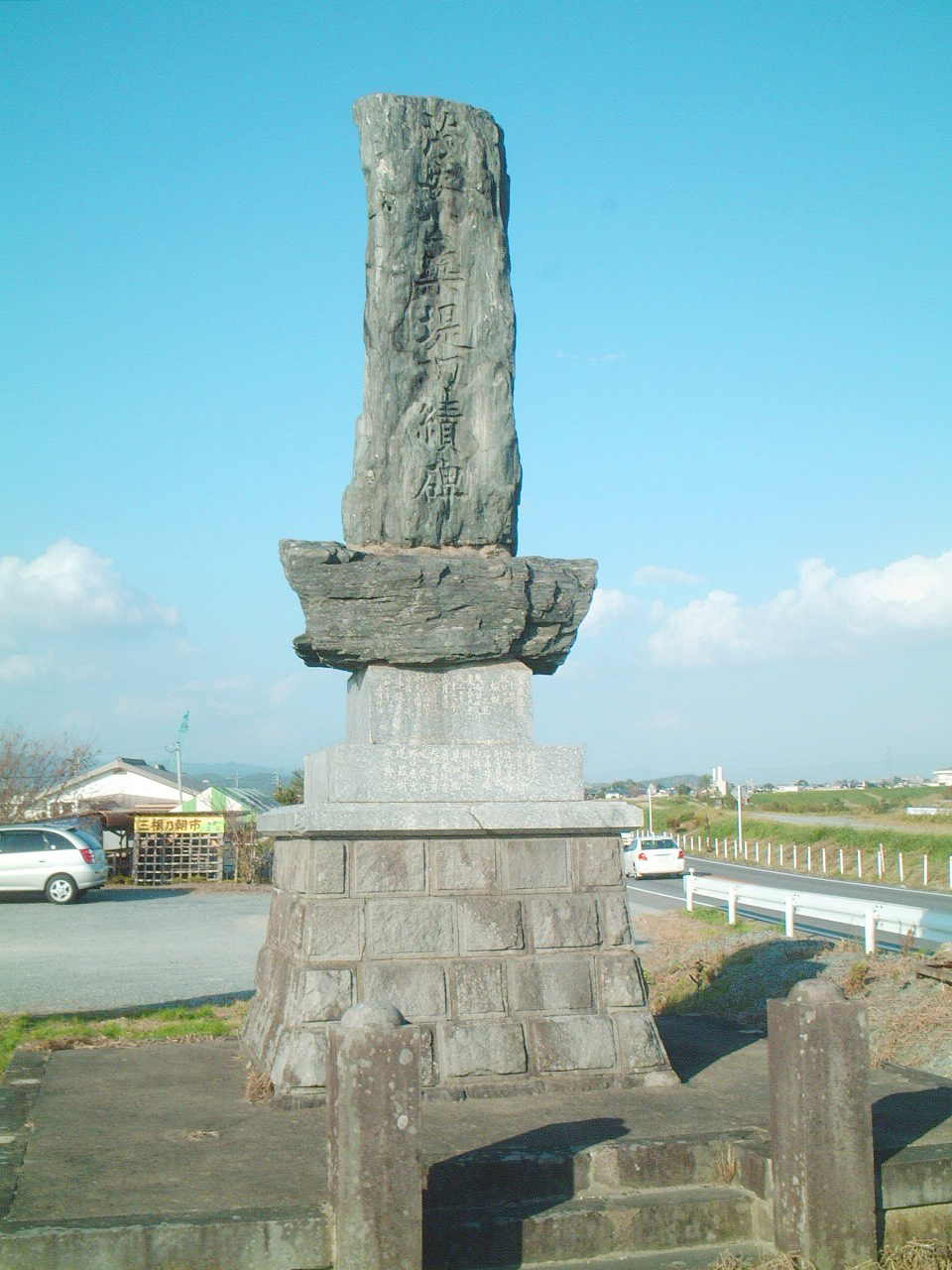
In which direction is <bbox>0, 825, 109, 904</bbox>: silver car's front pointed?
to the viewer's left

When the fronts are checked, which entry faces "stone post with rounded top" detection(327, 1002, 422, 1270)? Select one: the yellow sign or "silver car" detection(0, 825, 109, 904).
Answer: the yellow sign

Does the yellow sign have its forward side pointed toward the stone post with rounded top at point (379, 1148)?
yes

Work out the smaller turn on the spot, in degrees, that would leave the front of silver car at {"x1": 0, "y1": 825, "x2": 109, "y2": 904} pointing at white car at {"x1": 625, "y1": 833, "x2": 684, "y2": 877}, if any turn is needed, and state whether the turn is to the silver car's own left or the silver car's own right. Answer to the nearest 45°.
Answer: approximately 135° to the silver car's own right

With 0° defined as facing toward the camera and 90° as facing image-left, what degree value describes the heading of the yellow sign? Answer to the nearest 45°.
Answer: approximately 0°

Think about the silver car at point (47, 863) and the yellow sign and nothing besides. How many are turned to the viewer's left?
1

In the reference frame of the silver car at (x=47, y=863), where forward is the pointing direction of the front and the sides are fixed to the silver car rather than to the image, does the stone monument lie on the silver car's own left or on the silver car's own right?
on the silver car's own left

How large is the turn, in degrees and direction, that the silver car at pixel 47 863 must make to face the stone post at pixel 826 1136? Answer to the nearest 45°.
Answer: approximately 90° to its left

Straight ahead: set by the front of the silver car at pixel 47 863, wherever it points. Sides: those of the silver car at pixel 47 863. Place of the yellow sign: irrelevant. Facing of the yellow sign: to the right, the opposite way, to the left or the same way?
to the left

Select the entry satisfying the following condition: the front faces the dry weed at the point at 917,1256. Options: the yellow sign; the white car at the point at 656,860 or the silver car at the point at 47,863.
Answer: the yellow sign
